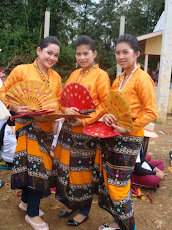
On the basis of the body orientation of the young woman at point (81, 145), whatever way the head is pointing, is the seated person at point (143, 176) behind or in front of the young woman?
behind

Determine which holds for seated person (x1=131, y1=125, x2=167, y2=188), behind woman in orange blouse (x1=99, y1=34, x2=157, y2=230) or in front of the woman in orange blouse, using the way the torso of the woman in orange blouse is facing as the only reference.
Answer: behind

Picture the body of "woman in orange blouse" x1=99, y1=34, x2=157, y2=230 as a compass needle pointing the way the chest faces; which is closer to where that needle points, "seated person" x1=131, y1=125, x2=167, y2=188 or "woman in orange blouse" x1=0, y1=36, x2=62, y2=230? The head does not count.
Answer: the woman in orange blouse

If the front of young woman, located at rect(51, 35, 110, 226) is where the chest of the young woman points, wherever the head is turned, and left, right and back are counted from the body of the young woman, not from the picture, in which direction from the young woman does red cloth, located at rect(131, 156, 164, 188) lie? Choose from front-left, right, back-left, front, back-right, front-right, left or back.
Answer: back

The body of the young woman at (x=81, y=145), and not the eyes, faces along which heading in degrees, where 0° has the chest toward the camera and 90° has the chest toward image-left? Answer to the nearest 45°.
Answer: approximately 45°

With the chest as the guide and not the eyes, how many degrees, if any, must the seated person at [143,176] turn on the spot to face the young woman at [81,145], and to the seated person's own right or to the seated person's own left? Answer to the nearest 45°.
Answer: approximately 135° to the seated person's own right

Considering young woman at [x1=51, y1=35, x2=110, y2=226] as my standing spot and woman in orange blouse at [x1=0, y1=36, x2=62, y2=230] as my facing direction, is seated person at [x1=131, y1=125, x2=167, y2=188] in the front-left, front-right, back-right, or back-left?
back-right

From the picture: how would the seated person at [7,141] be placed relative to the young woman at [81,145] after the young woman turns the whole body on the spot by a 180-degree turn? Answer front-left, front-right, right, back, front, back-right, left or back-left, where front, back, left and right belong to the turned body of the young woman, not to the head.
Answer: left
